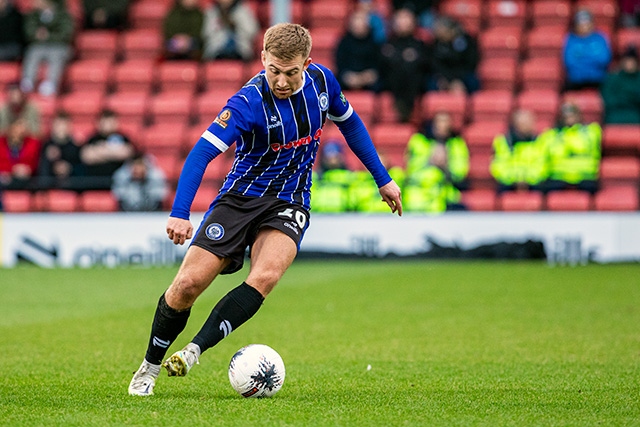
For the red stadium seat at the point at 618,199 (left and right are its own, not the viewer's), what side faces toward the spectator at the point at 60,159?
right

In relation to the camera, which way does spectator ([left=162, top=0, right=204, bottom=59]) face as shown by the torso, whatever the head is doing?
toward the camera

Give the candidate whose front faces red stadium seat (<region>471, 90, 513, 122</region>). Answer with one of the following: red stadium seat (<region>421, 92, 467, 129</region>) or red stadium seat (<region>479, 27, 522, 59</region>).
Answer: red stadium seat (<region>479, 27, 522, 59</region>)

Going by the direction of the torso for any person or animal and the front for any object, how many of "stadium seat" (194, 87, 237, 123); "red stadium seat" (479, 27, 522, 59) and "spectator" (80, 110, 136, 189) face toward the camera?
3

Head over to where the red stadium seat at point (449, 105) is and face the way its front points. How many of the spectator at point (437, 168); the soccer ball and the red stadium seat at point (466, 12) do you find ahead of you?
2

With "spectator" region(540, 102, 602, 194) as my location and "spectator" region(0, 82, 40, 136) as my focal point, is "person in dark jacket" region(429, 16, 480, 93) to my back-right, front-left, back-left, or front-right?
front-right

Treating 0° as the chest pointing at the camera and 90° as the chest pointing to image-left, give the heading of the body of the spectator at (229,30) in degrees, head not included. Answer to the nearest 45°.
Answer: approximately 0°

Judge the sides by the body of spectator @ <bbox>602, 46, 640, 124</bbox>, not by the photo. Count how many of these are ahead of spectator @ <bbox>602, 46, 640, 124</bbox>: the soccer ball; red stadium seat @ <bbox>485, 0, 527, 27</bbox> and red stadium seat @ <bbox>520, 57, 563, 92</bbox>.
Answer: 1

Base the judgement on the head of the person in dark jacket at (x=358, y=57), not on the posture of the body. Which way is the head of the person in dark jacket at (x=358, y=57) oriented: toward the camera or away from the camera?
toward the camera

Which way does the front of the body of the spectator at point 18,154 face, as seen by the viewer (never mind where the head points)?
toward the camera

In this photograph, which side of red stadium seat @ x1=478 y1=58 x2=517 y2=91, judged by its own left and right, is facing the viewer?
front

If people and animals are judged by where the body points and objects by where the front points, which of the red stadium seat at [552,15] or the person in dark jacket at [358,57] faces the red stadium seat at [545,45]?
the red stadium seat at [552,15]

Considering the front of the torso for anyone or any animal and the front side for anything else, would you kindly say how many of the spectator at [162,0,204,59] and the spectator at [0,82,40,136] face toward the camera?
2
